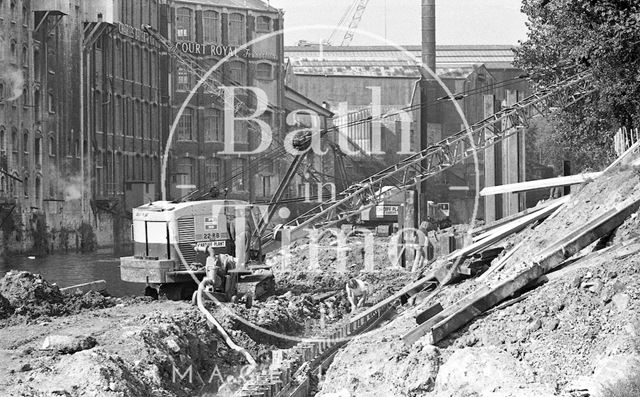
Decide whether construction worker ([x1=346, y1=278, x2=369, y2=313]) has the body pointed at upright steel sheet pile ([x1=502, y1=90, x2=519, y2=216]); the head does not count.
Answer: no

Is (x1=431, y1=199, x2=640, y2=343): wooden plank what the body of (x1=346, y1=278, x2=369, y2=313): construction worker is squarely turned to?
no

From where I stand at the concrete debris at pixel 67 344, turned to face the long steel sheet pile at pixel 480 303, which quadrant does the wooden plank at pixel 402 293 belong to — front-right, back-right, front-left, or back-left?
front-left

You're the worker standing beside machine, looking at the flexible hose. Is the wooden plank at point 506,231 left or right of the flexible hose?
left

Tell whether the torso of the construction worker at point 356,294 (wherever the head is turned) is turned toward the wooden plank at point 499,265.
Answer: no
